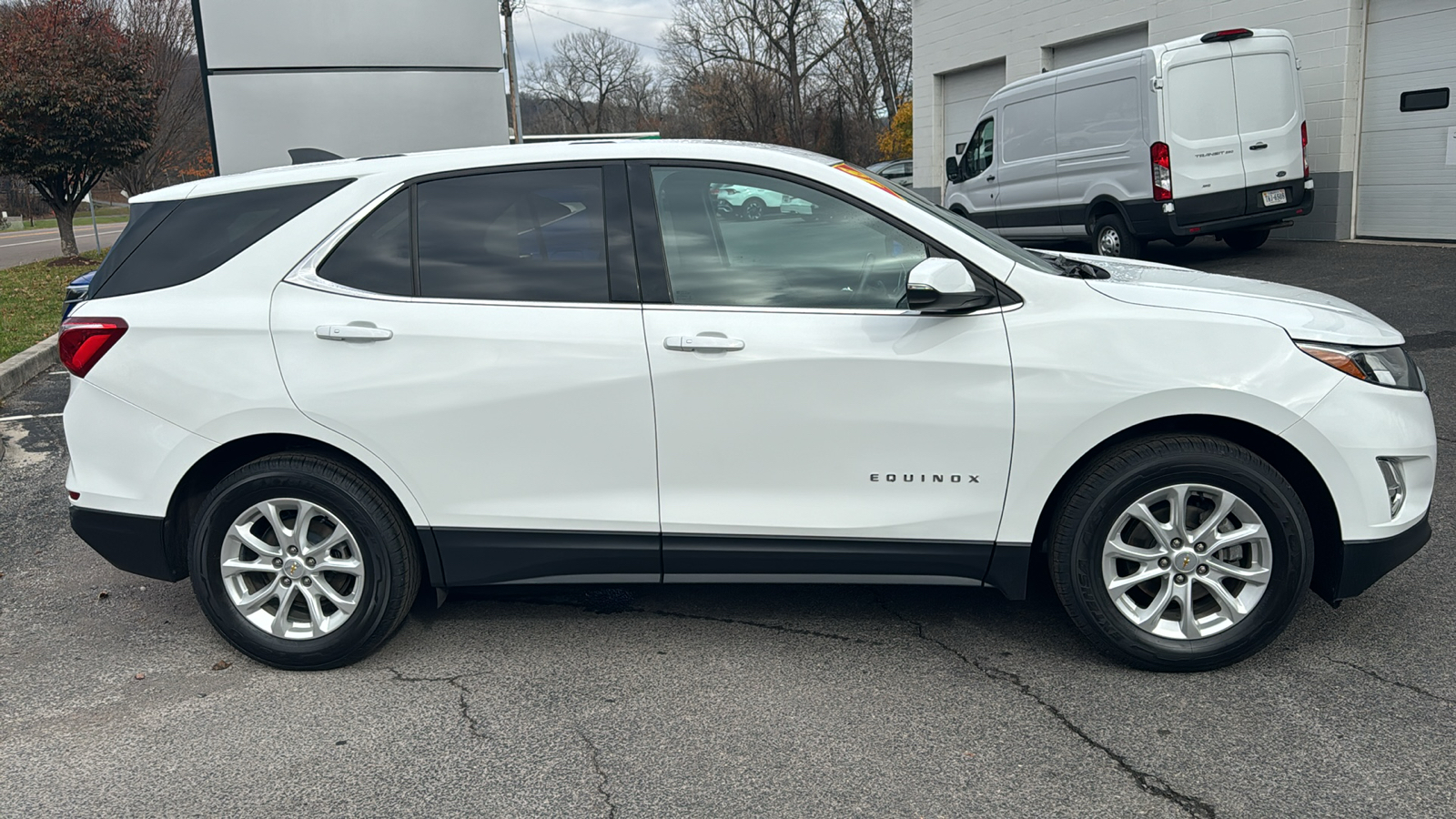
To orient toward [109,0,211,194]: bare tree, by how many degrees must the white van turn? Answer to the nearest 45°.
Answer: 0° — it already faces it

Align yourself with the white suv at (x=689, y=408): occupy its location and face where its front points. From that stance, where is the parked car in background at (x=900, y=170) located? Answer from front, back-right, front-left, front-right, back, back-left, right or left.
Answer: left

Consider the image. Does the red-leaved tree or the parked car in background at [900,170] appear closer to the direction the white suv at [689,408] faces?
the parked car in background

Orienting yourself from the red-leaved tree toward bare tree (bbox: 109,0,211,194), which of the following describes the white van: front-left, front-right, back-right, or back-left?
back-right

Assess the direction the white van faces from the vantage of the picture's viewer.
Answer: facing away from the viewer and to the left of the viewer

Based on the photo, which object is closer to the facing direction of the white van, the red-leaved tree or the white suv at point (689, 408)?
the red-leaved tree

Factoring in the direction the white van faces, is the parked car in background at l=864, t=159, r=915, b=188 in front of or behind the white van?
in front

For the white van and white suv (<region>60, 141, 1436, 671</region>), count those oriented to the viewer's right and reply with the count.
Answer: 1

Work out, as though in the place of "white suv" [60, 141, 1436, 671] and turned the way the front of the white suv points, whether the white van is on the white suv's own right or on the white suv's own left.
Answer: on the white suv's own left

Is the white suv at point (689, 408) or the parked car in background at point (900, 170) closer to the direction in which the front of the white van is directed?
the parked car in background

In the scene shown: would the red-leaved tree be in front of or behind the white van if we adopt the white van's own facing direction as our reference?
in front

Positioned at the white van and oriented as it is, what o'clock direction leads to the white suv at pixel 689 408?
The white suv is roughly at 8 o'clock from the white van.

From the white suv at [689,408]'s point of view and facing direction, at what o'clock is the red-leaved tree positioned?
The red-leaved tree is roughly at 8 o'clock from the white suv.

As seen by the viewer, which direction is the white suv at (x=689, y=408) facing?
to the viewer's right
